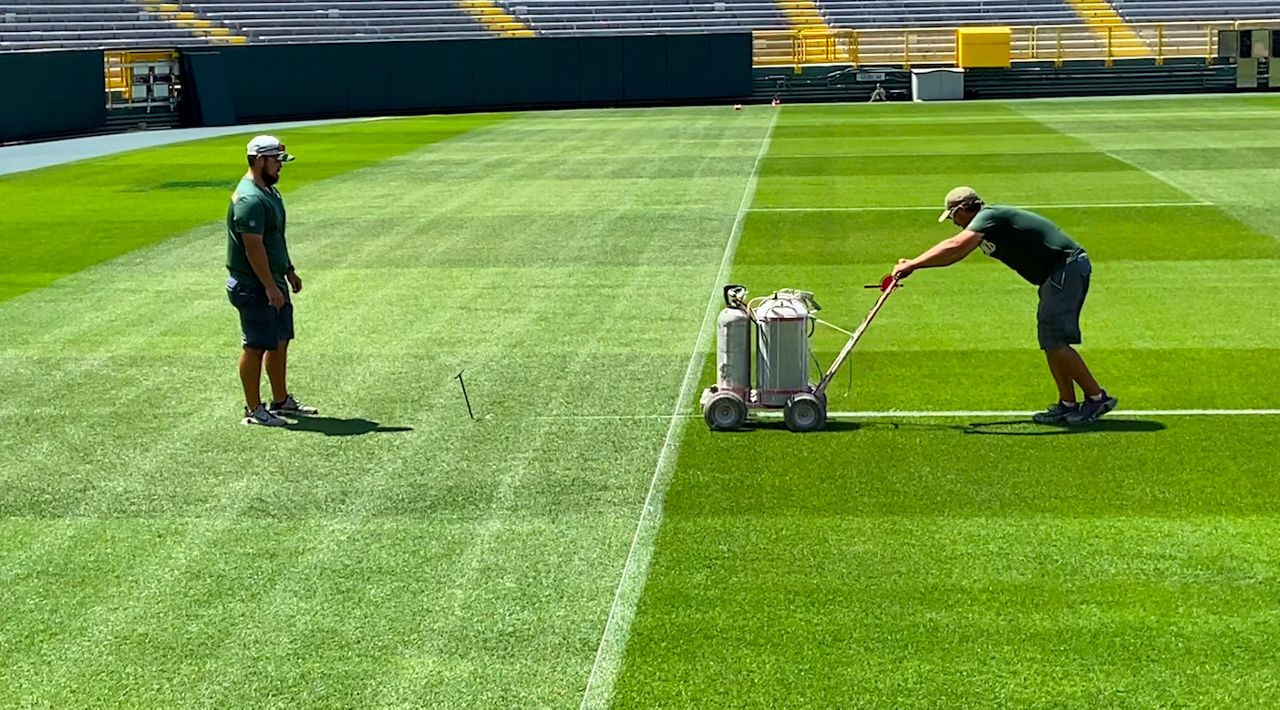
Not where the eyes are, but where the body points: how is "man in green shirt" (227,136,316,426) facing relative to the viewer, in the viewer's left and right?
facing to the right of the viewer

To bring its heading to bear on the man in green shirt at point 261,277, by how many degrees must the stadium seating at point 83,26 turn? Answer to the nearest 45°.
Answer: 0° — it already faces them

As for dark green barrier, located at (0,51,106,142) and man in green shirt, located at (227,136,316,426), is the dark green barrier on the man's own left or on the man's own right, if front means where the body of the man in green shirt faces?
on the man's own left

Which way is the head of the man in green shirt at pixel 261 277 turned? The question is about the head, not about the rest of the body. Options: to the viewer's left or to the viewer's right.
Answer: to the viewer's right

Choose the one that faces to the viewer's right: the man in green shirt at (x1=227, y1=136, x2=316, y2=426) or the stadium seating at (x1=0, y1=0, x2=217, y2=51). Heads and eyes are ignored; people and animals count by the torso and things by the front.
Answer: the man in green shirt

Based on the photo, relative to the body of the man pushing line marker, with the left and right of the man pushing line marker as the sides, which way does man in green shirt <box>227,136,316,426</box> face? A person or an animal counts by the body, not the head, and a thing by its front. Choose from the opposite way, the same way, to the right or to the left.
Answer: the opposite way

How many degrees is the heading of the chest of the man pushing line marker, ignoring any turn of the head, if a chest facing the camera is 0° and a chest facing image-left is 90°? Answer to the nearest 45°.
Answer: approximately 90°

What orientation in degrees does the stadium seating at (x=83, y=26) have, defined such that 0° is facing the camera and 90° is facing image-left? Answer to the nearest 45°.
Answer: approximately 0°

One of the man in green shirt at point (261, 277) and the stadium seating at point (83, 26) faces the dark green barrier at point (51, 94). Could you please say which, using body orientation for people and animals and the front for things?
the stadium seating

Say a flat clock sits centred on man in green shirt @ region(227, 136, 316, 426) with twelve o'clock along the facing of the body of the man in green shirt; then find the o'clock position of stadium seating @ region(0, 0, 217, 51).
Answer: The stadium seating is roughly at 9 o'clock from the man in green shirt.

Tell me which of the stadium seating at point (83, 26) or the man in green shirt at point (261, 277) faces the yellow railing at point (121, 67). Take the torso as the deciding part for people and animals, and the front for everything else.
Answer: the stadium seating

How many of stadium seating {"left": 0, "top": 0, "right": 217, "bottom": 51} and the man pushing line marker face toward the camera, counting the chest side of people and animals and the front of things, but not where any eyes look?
1
